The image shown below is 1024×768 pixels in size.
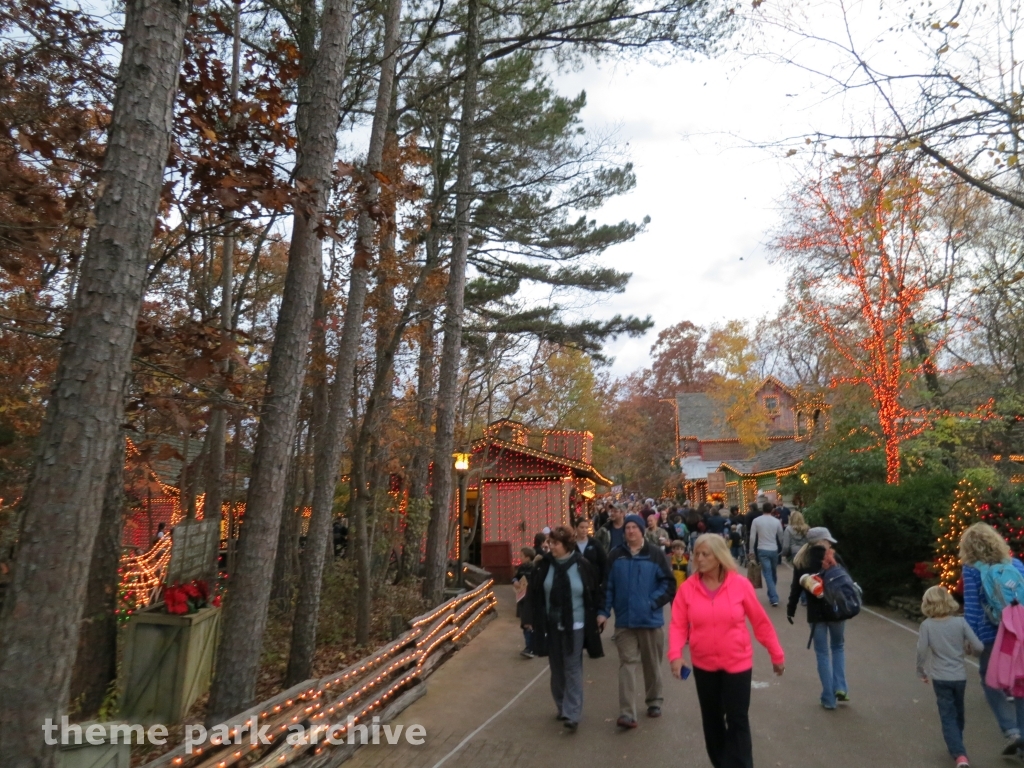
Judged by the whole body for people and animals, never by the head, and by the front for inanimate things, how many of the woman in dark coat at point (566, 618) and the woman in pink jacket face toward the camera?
2

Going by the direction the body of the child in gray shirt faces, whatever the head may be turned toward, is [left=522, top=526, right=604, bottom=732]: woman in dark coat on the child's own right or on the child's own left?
on the child's own left

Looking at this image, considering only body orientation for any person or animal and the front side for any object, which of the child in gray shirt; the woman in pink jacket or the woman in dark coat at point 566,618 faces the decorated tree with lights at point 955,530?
the child in gray shirt

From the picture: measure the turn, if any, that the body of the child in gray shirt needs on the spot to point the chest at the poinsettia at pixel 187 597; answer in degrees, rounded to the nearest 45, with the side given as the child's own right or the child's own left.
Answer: approximately 90° to the child's own left

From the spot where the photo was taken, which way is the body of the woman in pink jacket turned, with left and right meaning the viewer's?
facing the viewer

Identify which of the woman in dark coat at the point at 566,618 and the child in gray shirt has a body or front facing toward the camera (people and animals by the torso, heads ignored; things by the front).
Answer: the woman in dark coat

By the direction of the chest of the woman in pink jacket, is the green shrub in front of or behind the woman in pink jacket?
behind

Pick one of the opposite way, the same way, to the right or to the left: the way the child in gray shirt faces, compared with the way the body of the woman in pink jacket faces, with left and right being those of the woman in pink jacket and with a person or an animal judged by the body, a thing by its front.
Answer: the opposite way

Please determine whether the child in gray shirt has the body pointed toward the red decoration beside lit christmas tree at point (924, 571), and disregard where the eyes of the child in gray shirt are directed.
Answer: yes

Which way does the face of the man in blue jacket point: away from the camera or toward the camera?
toward the camera

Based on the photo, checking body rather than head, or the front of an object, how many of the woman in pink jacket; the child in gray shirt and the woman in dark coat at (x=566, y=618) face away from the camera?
1

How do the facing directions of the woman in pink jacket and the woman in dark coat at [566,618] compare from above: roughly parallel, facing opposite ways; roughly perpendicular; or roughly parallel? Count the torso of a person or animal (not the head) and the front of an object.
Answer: roughly parallel

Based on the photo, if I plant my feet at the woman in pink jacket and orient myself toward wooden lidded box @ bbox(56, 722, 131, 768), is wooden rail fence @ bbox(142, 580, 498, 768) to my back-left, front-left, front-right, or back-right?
front-right

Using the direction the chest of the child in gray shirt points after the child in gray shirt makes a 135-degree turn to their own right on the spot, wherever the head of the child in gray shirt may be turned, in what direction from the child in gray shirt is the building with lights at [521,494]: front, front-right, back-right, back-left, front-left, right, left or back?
back

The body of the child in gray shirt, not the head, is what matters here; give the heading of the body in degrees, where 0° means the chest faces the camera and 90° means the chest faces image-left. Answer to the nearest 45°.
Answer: approximately 180°

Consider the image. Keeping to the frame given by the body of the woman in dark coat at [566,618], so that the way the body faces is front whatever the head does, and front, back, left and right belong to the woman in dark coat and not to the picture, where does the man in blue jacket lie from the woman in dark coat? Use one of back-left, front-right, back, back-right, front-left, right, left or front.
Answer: left
